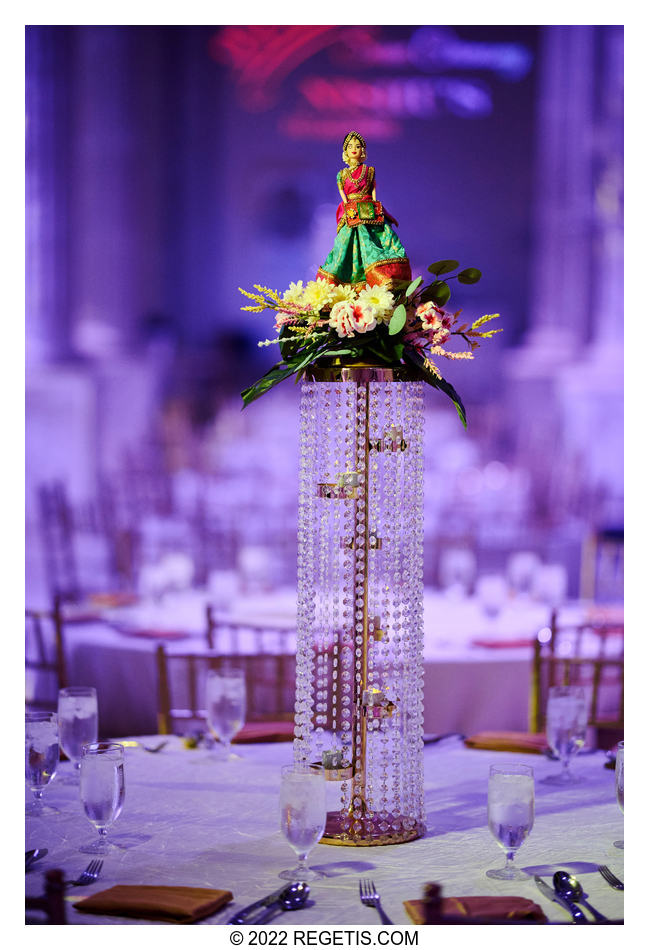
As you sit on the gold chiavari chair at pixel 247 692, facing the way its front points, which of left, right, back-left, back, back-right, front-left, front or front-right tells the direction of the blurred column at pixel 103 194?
back

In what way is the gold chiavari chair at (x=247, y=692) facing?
toward the camera

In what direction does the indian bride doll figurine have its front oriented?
toward the camera

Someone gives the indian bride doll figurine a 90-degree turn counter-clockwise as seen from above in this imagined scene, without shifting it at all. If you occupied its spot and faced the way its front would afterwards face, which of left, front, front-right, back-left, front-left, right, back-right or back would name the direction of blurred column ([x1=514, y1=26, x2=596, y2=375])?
left

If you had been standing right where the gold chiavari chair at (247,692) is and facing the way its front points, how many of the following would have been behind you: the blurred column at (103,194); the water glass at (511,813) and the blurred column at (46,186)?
2

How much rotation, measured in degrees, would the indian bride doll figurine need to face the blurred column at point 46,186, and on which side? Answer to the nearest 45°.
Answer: approximately 180°

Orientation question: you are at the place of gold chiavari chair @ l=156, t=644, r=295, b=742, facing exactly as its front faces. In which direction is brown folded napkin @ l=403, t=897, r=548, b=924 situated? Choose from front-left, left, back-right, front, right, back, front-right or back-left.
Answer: front

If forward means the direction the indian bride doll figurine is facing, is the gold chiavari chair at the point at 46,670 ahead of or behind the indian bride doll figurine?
behind

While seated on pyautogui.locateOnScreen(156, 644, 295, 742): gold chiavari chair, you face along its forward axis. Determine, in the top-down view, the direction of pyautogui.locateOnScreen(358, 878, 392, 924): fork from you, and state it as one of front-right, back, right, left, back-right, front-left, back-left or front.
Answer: front
